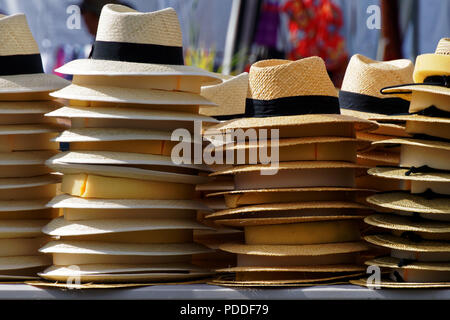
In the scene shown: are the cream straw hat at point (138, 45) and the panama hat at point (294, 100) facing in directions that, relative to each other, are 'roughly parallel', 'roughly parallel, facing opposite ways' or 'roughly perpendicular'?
roughly parallel

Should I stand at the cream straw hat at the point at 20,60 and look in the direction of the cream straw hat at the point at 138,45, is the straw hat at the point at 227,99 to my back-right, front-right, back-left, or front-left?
front-left
